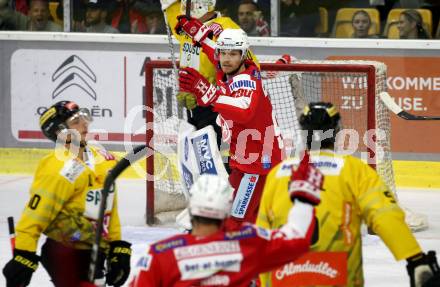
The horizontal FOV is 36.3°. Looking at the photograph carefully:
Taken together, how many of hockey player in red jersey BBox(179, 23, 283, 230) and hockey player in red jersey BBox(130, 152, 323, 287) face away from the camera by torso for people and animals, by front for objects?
1

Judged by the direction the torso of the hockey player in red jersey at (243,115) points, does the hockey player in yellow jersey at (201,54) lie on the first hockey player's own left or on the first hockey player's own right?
on the first hockey player's own right

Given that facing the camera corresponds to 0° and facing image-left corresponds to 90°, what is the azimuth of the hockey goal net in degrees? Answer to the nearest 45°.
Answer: approximately 0°

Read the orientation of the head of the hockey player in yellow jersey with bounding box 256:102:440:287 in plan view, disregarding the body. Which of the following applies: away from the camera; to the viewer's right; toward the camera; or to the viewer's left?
away from the camera

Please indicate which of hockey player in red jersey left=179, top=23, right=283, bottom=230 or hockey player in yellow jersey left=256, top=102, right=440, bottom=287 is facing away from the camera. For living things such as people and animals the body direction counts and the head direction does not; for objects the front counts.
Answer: the hockey player in yellow jersey

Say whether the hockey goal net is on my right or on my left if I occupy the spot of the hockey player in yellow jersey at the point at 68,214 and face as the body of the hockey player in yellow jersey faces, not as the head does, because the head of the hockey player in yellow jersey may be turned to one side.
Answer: on my left

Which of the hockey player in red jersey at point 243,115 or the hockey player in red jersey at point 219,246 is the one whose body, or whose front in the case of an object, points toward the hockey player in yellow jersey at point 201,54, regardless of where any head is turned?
the hockey player in red jersey at point 219,246

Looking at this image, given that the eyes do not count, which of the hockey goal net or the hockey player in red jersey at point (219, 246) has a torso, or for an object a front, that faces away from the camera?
the hockey player in red jersey

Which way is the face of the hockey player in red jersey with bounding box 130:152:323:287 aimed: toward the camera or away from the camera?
away from the camera

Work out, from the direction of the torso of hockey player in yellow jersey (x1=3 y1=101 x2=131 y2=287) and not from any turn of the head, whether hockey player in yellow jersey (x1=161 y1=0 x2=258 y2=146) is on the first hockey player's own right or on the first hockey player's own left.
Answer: on the first hockey player's own left

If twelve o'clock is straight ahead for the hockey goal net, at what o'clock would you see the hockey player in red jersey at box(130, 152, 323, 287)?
The hockey player in red jersey is roughly at 12 o'clock from the hockey goal net.

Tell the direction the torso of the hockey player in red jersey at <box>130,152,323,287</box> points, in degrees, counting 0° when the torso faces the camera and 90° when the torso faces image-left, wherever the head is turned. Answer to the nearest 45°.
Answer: approximately 180°

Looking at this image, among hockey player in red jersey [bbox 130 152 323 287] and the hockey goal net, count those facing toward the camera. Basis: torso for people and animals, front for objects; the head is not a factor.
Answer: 1

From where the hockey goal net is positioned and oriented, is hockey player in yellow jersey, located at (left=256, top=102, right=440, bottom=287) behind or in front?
in front

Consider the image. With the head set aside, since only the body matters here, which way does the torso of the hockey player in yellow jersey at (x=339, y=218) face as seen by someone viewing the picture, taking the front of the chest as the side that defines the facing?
away from the camera
